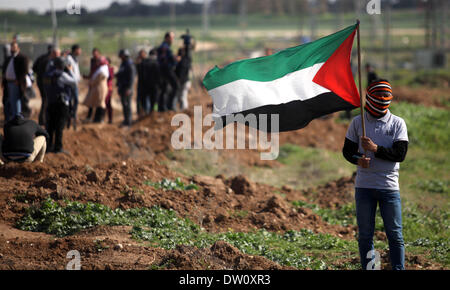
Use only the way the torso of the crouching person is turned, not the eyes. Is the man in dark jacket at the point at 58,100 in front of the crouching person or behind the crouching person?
in front

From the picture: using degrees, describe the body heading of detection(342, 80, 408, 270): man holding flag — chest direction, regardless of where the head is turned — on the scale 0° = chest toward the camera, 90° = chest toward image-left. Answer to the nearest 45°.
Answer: approximately 0°

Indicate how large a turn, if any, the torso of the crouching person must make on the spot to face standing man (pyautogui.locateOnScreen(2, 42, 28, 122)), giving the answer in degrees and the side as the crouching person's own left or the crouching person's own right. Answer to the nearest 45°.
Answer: approximately 45° to the crouching person's own left

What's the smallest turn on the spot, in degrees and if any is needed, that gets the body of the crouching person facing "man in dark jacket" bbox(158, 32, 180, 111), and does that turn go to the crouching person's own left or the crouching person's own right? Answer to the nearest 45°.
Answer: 0° — they already face them

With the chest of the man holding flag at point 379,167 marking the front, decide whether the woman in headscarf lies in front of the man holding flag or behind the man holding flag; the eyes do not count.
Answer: behind

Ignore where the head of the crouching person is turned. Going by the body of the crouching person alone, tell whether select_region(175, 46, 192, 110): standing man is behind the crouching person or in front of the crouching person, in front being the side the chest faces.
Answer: in front

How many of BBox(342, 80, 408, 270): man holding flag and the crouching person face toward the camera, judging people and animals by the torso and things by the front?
1

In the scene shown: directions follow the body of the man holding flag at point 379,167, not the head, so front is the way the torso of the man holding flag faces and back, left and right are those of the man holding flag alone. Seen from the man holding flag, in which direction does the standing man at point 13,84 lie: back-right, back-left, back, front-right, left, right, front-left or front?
back-right

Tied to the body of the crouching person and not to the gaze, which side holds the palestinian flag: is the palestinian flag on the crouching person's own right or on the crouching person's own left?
on the crouching person's own right

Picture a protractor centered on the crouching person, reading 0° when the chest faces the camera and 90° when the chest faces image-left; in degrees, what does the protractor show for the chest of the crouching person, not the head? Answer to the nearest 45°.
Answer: approximately 225°

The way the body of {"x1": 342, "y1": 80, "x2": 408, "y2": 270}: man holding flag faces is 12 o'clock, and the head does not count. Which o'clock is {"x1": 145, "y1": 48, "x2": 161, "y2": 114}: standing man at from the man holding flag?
The standing man is roughly at 5 o'clock from the man holding flag.

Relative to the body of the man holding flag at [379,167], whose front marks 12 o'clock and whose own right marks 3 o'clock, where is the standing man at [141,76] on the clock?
The standing man is roughly at 5 o'clock from the man holding flag.

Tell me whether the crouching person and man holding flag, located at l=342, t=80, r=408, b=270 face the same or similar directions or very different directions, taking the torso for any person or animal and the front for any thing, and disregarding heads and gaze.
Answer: very different directions

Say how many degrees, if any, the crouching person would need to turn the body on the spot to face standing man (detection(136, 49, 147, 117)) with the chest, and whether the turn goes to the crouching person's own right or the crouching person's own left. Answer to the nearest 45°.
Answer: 0° — they already face them

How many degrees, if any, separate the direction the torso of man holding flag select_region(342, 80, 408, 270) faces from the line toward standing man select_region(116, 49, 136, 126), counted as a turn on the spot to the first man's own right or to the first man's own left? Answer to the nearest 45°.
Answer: approximately 135° to the first man's own right
